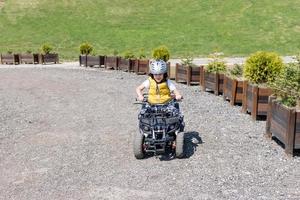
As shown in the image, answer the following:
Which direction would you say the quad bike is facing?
toward the camera

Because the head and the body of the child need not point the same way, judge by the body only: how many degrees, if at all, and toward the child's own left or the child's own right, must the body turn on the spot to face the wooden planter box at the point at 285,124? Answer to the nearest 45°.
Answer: approximately 90° to the child's own left

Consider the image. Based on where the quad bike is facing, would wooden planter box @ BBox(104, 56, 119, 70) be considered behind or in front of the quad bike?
behind

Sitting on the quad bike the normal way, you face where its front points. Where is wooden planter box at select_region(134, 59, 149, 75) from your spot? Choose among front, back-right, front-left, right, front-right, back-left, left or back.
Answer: back

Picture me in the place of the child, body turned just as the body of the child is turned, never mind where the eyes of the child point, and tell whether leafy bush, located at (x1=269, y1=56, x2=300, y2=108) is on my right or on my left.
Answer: on my left

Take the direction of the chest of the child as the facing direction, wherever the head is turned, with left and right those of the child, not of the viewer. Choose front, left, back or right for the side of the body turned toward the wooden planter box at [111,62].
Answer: back

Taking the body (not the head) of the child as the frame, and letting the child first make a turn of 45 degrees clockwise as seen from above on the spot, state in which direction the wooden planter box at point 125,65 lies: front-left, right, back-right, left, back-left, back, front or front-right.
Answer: back-right

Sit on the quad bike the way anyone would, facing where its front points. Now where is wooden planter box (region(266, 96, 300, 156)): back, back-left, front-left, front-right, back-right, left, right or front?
left

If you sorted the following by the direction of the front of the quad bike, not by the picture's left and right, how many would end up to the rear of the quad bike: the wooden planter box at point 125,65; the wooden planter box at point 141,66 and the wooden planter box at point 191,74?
3

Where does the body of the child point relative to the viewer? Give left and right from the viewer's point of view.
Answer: facing the viewer

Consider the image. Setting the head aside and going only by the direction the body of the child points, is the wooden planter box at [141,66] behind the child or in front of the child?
behind

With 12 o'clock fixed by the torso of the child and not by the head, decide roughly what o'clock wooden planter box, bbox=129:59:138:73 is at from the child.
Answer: The wooden planter box is roughly at 6 o'clock from the child.
